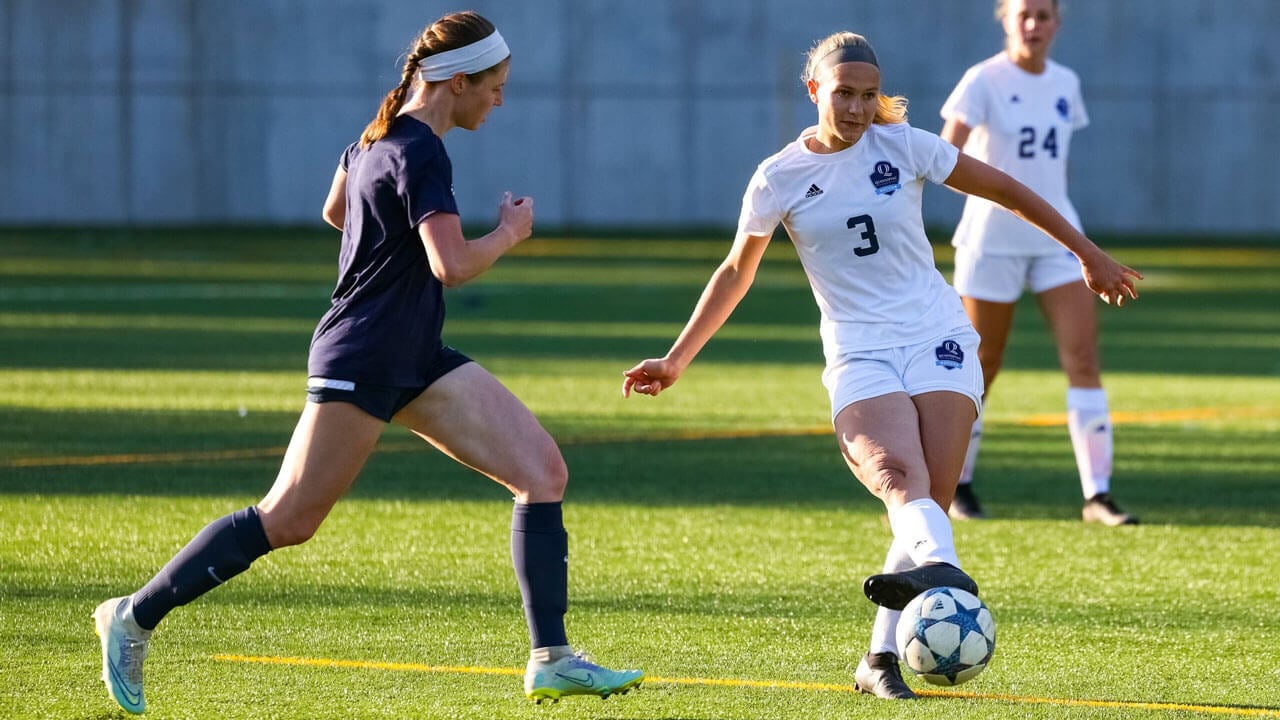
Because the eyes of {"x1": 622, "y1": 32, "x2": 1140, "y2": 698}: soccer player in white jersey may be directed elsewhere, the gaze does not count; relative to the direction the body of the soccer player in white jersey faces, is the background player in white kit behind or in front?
behind

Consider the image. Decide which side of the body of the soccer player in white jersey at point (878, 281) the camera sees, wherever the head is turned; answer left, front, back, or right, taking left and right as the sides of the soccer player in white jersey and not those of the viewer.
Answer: front

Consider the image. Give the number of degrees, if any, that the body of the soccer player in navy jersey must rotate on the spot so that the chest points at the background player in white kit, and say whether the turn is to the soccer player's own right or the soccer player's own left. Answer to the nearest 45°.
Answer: approximately 45° to the soccer player's own left

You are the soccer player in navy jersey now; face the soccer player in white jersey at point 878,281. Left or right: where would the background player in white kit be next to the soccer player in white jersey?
left

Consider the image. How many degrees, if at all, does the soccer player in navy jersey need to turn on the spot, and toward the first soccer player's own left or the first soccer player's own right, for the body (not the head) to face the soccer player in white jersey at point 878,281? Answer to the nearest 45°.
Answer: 0° — they already face them

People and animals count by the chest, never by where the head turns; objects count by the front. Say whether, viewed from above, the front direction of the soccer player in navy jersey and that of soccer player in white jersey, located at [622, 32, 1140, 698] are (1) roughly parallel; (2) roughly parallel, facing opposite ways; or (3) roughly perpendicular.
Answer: roughly perpendicular

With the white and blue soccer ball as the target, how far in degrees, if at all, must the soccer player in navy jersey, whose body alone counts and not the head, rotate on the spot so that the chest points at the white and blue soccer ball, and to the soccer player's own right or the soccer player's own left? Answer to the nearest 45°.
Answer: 0° — they already face it

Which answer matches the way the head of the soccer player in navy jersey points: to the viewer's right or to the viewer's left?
to the viewer's right

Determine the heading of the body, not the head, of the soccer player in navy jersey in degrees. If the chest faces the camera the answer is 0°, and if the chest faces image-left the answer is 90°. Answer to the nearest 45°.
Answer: approximately 270°

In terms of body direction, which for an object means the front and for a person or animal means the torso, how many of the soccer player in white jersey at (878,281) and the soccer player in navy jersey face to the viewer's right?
1

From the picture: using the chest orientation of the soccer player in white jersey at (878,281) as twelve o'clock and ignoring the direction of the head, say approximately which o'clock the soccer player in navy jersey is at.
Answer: The soccer player in navy jersey is roughly at 2 o'clock from the soccer player in white jersey.
